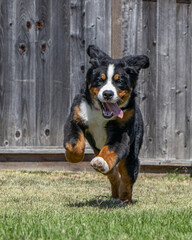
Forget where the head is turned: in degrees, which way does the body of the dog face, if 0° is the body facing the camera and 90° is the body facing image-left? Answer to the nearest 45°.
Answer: approximately 0°

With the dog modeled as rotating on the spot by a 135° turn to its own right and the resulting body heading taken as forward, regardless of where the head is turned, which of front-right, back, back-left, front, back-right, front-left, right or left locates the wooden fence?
front-right
